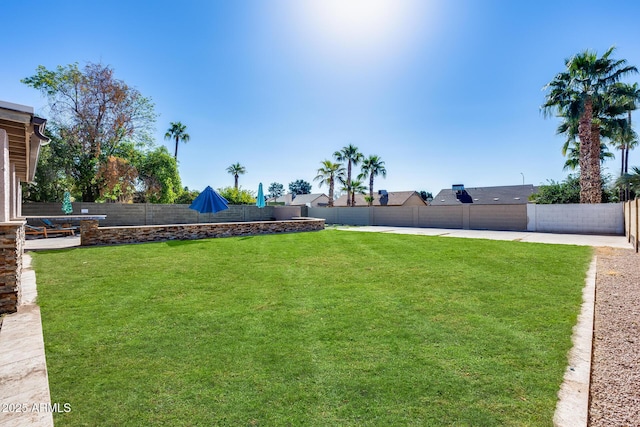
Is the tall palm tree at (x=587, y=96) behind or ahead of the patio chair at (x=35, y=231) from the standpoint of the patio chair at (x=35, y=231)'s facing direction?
ahead

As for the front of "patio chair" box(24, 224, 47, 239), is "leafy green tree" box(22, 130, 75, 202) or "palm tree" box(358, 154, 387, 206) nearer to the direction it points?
the palm tree

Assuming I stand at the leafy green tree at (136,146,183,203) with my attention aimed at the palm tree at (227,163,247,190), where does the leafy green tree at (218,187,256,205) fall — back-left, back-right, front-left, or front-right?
front-right

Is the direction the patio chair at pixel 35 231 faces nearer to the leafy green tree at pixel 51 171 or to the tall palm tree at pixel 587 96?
the tall palm tree

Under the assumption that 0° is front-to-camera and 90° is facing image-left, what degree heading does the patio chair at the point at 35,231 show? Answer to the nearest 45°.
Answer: approximately 270°

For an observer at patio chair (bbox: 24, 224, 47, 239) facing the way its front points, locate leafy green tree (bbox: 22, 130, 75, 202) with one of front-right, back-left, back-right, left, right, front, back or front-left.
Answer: left

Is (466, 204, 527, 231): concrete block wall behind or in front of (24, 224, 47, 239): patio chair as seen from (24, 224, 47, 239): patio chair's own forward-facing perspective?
in front

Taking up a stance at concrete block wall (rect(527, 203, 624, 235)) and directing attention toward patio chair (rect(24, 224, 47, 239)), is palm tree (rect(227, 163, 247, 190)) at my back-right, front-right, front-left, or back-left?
front-right

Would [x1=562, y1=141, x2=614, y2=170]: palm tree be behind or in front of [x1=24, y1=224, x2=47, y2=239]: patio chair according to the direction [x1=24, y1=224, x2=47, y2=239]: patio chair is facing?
in front

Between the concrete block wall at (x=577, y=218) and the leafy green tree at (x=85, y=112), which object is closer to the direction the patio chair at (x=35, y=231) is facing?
the concrete block wall

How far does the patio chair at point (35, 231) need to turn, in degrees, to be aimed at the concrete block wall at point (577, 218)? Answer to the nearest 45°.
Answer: approximately 45° to its right

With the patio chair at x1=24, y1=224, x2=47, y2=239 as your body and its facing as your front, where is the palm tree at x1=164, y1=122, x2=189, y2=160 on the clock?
The palm tree is roughly at 10 o'clock from the patio chair.

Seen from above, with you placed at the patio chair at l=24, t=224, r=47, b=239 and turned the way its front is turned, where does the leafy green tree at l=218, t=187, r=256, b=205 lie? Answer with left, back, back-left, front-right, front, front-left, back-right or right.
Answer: front-left

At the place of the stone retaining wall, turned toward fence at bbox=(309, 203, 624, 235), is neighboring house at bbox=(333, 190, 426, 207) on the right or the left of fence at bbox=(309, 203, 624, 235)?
left

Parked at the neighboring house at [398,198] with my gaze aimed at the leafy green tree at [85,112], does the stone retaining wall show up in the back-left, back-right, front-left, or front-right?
front-left

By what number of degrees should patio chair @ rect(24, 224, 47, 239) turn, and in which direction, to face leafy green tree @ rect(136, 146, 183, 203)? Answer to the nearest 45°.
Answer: approximately 45° to its left

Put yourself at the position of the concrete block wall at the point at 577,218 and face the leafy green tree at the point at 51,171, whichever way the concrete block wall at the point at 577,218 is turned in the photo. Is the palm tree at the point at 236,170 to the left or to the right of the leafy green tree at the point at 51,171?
right
